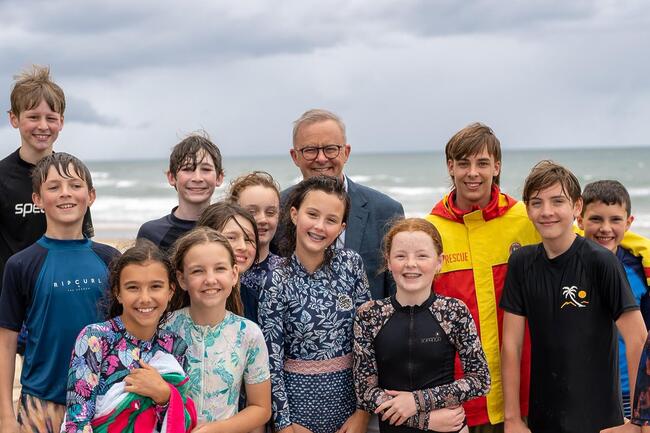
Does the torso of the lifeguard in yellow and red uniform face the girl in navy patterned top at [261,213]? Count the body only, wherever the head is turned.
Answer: no

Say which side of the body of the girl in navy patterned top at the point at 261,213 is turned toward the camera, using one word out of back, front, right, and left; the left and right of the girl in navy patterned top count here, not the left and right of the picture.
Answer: front

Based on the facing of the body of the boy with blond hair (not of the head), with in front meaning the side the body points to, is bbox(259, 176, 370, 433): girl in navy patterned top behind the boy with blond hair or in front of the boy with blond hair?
in front

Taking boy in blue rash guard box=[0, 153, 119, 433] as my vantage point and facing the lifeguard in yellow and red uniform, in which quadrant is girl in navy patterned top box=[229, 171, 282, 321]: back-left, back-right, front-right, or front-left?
front-left

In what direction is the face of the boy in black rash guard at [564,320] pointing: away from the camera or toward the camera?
toward the camera

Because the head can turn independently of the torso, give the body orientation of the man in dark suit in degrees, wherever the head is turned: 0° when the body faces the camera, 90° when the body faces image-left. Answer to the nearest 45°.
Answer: approximately 0°

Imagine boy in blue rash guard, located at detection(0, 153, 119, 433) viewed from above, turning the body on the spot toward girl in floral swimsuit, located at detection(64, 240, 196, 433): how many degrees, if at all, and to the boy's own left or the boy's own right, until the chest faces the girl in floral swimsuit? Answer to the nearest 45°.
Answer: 0° — they already face them

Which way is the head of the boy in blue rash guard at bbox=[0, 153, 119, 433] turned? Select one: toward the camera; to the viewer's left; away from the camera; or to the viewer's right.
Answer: toward the camera

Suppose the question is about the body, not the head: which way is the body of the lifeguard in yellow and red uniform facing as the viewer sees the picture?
toward the camera

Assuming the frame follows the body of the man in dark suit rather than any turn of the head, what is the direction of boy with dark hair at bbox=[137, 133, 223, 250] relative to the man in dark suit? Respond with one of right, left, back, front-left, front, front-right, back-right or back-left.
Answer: right

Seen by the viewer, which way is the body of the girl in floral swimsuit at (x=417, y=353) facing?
toward the camera

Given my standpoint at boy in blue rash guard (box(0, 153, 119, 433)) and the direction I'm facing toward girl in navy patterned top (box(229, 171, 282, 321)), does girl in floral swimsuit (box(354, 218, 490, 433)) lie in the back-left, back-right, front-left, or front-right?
front-right

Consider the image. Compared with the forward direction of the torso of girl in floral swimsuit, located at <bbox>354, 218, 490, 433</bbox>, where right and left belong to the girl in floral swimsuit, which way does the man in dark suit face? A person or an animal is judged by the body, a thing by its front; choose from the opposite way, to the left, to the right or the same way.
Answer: the same way

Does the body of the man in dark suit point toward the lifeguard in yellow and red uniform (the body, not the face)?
no

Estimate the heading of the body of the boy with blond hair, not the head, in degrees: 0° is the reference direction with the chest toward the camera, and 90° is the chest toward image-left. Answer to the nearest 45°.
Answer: approximately 0°

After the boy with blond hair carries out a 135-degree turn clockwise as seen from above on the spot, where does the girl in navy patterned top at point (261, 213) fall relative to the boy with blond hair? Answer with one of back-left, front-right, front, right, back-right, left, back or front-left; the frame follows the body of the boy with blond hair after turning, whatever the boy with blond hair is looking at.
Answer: back

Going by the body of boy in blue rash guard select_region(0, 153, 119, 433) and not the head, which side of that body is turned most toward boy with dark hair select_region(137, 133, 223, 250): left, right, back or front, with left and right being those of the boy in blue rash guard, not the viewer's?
left

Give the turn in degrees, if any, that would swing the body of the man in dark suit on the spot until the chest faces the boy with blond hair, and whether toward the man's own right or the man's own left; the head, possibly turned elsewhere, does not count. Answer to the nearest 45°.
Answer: approximately 90° to the man's own right

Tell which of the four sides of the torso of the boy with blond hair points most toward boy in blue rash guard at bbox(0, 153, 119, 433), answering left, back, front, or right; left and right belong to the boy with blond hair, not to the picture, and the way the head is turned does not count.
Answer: front

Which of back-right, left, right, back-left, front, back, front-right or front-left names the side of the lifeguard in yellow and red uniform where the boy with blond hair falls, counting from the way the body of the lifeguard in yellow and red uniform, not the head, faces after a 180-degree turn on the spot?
left

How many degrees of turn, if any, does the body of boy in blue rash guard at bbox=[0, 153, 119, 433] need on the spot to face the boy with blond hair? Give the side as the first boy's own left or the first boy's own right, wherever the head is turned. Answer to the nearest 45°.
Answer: approximately 135° to the first boy's own left
